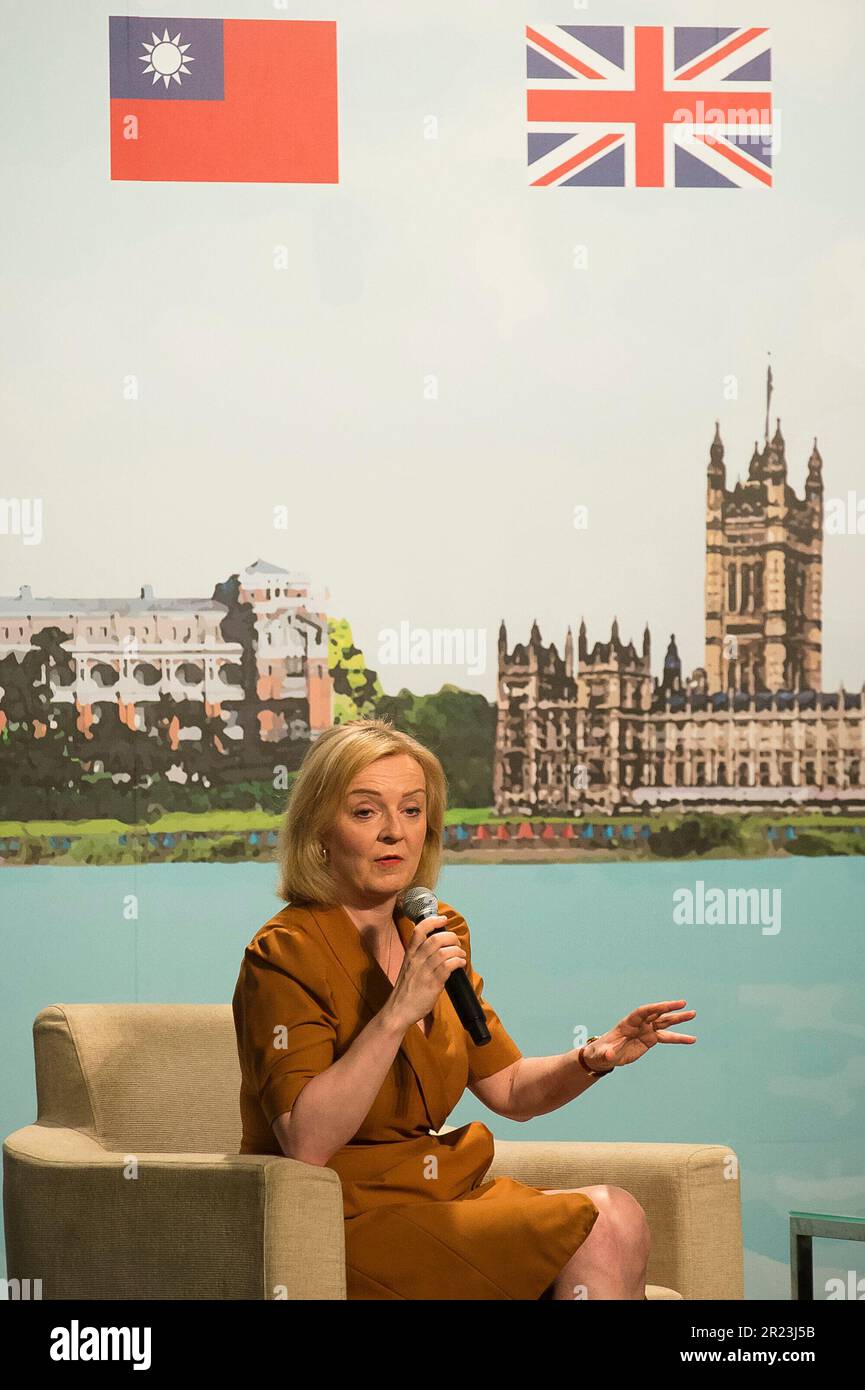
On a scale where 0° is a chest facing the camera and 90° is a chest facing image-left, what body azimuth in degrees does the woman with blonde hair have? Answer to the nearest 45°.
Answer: approximately 315°

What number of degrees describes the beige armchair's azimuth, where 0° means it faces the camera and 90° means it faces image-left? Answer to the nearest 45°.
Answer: approximately 315°
